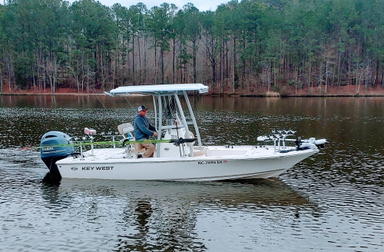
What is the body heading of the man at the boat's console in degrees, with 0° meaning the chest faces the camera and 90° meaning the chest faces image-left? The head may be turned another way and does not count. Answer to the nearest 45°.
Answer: approximately 270°

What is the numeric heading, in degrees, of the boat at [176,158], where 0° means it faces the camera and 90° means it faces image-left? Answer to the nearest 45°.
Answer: approximately 270°
